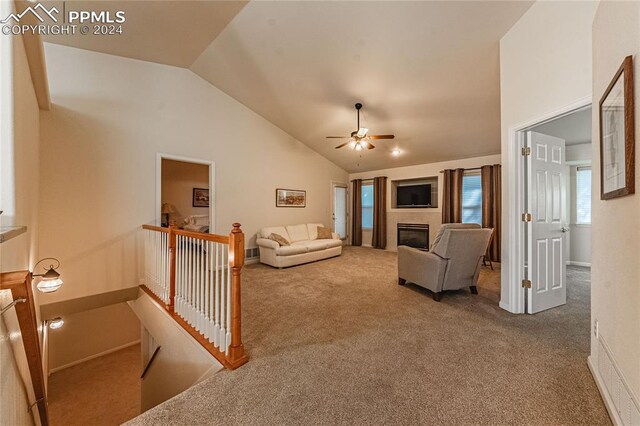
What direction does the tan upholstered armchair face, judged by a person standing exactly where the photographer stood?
facing away from the viewer and to the left of the viewer

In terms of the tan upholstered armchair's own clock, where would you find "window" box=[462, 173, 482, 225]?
The window is roughly at 2 o'clock from the tan upholstered armchair.

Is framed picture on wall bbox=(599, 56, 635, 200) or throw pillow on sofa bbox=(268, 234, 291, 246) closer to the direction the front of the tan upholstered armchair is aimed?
the throw pillow on sofa

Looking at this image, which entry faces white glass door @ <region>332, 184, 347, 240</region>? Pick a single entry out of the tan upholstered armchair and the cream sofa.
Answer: the tan upholstered armchair

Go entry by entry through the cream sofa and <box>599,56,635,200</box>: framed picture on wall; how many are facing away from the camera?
0

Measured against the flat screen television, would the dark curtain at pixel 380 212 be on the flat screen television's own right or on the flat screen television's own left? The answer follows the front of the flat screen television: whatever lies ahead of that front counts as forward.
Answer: on the flat screen television's own right

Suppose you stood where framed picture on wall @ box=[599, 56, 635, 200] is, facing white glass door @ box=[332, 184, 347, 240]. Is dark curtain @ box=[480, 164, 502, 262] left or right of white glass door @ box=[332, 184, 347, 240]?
right

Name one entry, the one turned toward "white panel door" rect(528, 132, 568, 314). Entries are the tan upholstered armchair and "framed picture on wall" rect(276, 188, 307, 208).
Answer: the framed picture on wall

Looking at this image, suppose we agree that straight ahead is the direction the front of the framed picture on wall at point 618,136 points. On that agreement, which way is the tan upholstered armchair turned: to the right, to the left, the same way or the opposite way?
to the right

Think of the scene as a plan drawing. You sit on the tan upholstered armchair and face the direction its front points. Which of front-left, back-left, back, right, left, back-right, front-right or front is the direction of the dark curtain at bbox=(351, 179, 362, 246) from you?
front

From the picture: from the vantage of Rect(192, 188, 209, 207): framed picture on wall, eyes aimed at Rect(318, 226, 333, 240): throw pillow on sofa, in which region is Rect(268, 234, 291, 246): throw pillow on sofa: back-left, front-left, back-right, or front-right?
front-right

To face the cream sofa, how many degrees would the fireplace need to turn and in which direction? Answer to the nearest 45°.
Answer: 0° — it already faces it

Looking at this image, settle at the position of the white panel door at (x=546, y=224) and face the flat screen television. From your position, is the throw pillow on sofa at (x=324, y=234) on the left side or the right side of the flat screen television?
left

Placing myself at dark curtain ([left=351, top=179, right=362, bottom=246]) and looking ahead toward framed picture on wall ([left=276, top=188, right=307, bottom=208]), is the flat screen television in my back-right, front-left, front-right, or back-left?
back-left

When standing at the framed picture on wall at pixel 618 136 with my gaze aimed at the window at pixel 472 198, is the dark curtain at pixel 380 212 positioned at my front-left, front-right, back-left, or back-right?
front-left

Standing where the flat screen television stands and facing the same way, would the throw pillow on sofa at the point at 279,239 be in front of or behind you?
in front
